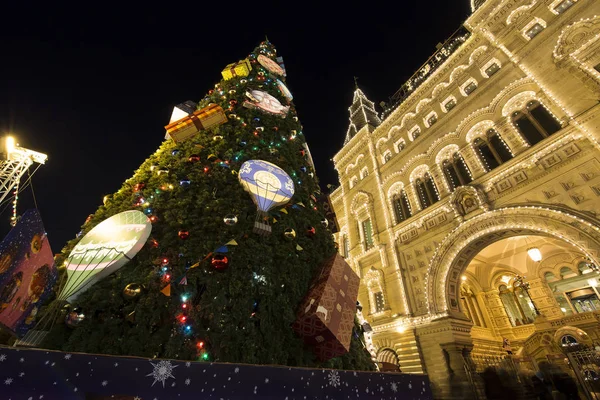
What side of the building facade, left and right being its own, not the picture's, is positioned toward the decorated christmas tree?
front

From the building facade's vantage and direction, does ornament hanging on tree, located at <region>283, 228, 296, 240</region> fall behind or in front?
in front

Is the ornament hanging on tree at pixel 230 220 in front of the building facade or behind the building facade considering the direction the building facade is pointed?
in front

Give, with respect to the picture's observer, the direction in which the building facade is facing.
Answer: facing the viewer and to the left of the viewer
